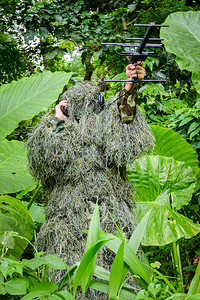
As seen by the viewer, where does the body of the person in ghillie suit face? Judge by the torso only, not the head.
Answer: toward the camera
